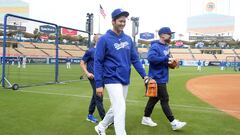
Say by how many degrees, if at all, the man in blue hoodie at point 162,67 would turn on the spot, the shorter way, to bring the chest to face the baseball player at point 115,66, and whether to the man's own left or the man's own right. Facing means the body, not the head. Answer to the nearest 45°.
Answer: approximately 90° to the man's own right

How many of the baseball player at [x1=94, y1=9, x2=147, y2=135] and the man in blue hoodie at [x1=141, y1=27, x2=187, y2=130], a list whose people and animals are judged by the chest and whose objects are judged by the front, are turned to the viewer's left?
0

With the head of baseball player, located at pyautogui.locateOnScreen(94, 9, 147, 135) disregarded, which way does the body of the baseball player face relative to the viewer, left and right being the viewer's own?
facing the viewer and to the right of the viewer

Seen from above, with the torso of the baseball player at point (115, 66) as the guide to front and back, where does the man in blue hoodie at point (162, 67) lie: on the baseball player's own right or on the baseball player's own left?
on the baseball player's own left
